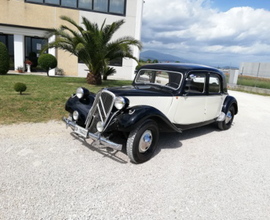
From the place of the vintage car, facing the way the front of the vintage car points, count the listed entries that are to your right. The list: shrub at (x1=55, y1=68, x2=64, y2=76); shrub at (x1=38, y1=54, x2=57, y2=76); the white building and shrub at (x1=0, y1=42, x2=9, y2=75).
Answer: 4

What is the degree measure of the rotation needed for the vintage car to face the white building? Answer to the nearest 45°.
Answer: approximately 90° to its right

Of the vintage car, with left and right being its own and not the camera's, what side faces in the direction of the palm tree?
right

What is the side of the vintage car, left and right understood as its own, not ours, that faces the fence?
back

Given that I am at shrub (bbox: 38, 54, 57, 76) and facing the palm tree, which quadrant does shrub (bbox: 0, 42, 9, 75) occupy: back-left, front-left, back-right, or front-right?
back-right

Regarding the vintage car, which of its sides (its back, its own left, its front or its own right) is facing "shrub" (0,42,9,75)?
right

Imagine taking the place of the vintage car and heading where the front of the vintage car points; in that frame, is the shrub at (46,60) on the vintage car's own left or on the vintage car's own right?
on the vintage car's own right

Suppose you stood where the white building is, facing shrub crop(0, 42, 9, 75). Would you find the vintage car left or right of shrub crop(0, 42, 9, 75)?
left

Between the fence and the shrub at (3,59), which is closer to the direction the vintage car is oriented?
the shrub

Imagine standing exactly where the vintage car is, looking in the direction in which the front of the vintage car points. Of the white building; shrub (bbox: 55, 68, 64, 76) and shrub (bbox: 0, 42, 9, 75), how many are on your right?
3

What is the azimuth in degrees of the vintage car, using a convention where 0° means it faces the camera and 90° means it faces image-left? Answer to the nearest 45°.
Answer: approximately 45°

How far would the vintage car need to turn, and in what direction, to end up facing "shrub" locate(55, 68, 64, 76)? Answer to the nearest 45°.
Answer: approximately 90° to its right
